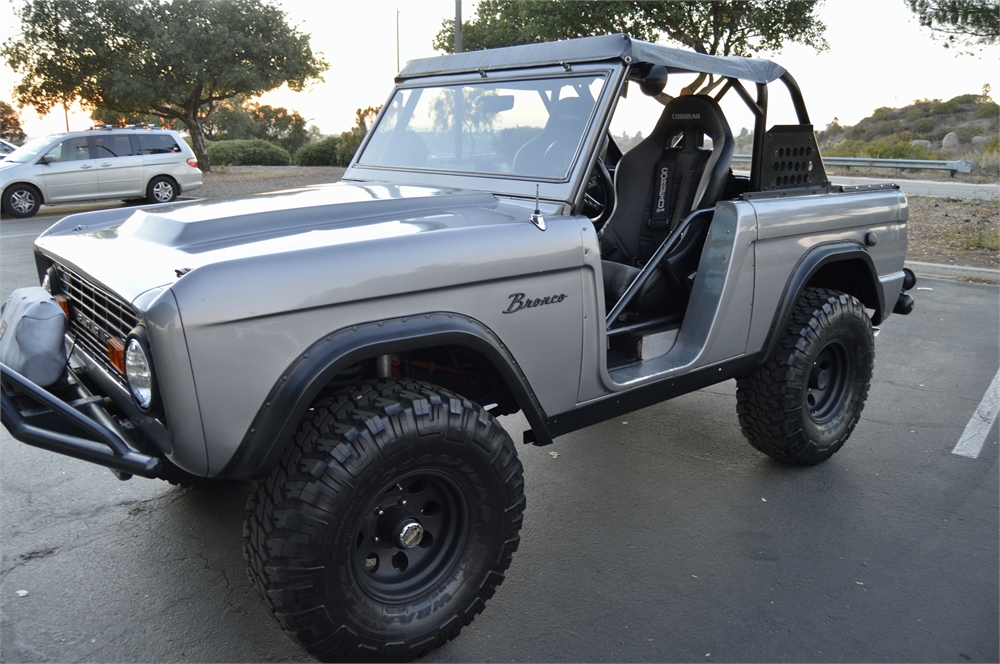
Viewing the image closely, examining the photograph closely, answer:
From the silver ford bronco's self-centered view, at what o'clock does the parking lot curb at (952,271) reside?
The parking lot curb is roughly at 6 o'clock from the silver ford bronco.

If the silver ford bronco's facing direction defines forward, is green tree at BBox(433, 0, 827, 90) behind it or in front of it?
behind

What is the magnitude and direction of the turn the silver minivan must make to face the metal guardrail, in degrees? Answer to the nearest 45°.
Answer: approximately 180°

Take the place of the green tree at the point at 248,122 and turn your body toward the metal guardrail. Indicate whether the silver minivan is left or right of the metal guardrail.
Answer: right

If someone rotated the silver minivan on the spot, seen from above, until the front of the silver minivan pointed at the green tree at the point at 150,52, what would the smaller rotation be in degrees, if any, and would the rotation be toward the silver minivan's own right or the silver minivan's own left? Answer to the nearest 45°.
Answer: approximately 90° to the silver minivan's own right

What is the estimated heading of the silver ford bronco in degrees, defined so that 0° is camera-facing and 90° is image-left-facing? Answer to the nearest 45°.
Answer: approximately 45°

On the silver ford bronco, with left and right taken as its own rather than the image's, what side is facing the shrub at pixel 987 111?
back

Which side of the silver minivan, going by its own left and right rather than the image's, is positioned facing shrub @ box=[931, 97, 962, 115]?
back

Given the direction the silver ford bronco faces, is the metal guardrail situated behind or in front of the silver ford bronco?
behind

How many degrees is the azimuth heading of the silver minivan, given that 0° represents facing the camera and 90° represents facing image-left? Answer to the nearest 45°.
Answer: approximately 90°

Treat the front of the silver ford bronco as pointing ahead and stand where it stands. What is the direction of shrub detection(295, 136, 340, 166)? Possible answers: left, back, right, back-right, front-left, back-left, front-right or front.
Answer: back-right

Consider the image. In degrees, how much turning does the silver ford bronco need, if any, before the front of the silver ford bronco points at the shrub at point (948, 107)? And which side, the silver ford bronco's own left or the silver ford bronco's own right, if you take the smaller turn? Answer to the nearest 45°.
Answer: approximately 180°
